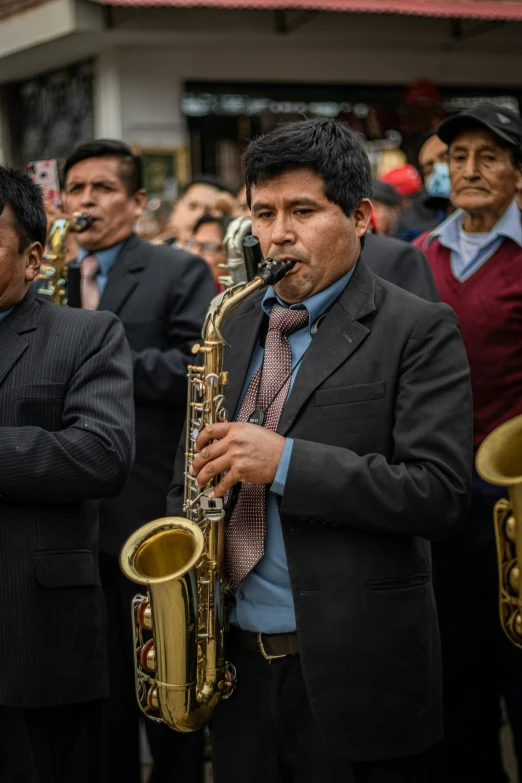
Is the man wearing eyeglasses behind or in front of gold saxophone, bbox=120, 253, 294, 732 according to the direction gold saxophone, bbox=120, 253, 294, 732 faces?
behind

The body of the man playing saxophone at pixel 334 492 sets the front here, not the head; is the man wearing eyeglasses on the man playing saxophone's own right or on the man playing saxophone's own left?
on the man playing saxophone's own right

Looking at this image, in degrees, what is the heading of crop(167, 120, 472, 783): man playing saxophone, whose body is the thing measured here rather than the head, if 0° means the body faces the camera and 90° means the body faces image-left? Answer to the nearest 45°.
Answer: approximately 45°

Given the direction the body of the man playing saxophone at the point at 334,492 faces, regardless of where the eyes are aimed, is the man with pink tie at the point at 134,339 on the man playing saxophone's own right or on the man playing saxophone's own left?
on the man playing saxophone's own right

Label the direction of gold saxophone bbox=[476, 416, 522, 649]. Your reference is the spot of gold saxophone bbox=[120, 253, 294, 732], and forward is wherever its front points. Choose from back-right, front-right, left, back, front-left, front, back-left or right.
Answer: back-left

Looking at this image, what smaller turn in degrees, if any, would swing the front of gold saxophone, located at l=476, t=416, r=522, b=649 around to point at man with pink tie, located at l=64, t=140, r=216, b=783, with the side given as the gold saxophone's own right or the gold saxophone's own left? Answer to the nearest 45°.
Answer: approximately 90° to the gold saxophone's own right

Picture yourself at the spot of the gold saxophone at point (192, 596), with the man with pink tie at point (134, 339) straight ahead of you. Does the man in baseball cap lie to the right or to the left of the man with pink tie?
right

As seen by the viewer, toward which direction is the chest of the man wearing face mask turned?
toward the camera

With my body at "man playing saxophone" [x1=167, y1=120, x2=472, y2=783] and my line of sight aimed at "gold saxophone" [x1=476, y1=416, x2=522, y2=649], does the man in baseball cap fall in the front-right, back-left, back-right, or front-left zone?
front-left

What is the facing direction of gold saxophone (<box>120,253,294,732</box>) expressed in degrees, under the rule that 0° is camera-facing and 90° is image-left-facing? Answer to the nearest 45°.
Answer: approximately 45°

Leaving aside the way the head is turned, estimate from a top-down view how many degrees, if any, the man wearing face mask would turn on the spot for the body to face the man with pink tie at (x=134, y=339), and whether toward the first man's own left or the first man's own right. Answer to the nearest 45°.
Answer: approximately 45° to the first man's own right

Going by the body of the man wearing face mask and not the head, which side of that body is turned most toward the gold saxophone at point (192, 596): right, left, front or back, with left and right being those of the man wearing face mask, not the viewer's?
front

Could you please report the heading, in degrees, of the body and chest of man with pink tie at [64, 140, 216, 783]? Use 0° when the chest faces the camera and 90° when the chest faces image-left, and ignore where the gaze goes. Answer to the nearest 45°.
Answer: approximately 45°

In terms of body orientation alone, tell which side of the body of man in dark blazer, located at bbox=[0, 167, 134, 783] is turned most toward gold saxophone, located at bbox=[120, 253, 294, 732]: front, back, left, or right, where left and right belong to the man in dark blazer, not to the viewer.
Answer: left

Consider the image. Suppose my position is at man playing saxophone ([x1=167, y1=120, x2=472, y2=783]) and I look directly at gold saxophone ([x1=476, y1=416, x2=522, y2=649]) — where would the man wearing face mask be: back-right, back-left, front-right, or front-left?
front-left

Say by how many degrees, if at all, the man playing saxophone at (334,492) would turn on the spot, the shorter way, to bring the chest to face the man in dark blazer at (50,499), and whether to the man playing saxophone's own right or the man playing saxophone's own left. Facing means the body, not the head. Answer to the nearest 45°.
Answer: approximately 90° to the man playing saxophone's own right

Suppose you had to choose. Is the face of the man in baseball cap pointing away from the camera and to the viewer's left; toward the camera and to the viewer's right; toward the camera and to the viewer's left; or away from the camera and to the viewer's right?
toward the camera and to the viewer's left
